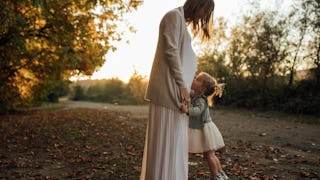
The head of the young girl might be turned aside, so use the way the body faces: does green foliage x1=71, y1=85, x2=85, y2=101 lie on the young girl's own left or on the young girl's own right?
on the young girl's own right

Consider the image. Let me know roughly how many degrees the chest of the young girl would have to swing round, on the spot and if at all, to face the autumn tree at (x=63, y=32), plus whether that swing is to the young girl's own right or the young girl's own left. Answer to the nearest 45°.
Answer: approximately 45° to the young girl's own right

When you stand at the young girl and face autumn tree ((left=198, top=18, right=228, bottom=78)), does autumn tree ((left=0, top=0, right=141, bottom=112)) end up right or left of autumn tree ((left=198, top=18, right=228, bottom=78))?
left

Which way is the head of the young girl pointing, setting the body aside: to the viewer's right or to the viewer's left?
to the viewer's left

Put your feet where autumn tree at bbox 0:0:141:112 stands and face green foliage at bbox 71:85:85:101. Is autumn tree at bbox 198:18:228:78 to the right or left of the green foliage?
right

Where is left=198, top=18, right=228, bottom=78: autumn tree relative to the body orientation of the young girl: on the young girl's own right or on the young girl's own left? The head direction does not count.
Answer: on the young girl's own right

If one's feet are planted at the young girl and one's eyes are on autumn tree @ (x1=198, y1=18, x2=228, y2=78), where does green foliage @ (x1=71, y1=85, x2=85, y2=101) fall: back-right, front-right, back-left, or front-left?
front-left

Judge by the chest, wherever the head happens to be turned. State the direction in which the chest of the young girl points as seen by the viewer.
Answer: to the viewer's left
